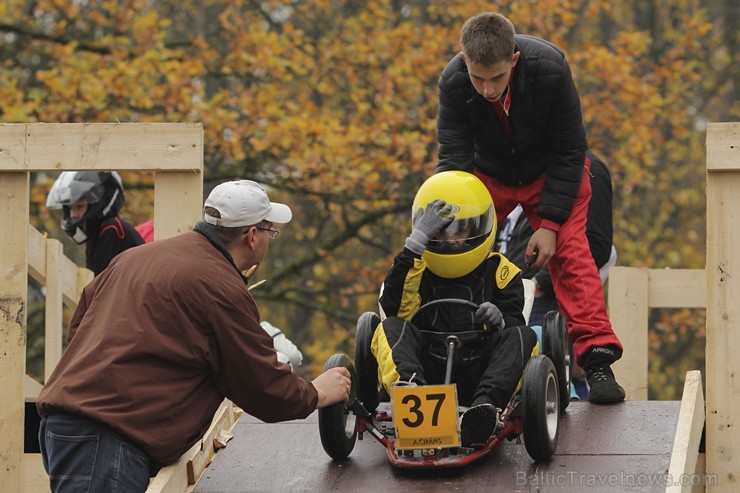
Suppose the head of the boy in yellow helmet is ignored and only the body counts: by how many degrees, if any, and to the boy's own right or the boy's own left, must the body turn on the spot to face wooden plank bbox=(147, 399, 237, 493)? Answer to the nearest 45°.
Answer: approximately 45° to the boy's own right

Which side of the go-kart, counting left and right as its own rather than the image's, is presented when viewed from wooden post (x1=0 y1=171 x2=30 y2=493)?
right

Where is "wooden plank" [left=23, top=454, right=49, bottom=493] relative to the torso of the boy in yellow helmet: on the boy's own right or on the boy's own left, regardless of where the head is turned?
on the boy's own right

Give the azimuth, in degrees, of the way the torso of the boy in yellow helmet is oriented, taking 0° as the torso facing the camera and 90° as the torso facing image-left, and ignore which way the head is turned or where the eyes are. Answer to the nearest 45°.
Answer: approximately 0°

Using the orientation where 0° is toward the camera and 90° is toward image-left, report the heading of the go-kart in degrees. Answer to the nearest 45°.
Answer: approximately 0°

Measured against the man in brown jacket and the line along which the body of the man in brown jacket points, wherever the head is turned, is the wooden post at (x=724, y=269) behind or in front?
in front

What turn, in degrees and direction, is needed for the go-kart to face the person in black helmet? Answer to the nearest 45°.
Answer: approximately 135° to its right

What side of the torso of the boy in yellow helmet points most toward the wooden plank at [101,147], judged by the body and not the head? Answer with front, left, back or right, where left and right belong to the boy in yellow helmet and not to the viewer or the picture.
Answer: right

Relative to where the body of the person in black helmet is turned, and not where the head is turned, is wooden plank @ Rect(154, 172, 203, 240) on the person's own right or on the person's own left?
on the person's own left
